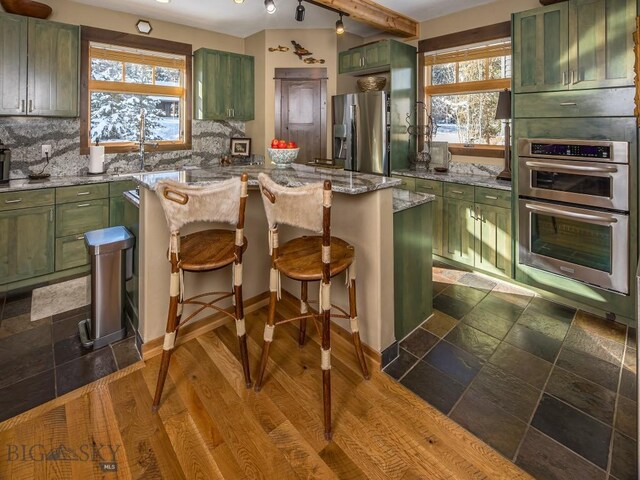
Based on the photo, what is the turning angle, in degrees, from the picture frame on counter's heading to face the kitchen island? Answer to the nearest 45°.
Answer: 0° — it already faces it

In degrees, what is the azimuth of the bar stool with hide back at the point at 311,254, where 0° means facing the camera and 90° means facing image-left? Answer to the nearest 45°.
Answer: approximately 225°

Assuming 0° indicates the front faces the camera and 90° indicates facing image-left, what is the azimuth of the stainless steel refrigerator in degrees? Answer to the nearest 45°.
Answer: approximately 45°

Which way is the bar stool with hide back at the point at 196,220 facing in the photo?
away from the camera
